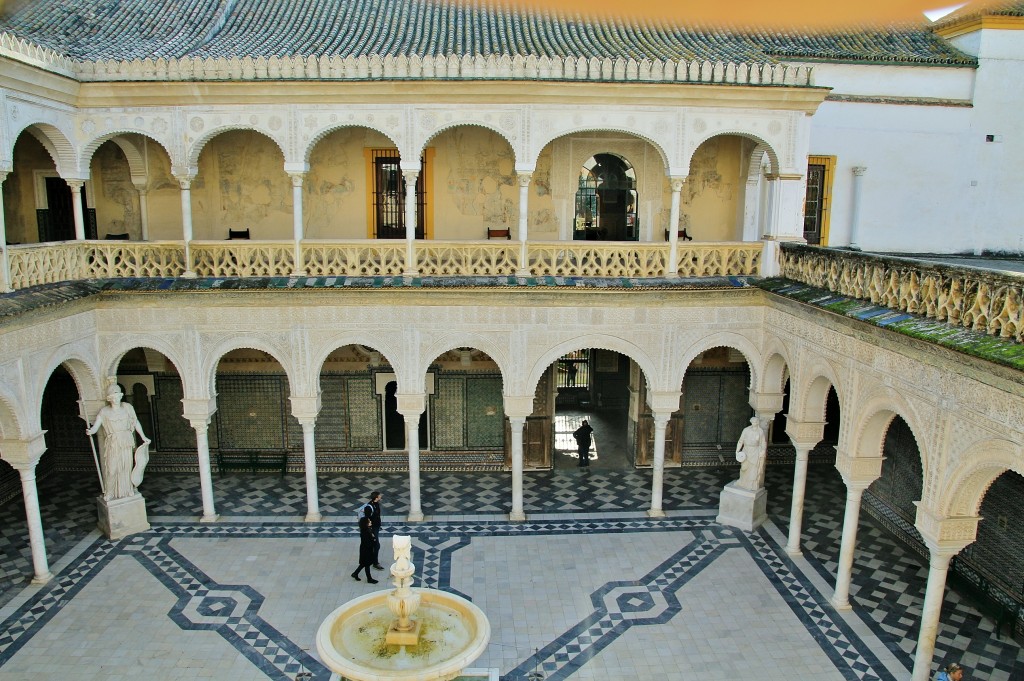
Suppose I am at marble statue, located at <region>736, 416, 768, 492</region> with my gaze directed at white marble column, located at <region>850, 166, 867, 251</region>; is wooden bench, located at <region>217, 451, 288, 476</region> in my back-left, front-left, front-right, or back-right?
back-left

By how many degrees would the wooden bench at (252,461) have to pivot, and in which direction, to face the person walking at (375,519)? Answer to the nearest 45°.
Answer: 0° — it already faces them

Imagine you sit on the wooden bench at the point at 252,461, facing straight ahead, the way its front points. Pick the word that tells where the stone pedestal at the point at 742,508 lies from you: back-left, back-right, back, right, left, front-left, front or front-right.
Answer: front-left

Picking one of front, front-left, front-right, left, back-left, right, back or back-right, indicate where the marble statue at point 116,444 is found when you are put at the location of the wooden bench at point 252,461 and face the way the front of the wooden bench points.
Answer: front-right

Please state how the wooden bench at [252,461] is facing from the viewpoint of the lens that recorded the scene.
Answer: facing the viewer

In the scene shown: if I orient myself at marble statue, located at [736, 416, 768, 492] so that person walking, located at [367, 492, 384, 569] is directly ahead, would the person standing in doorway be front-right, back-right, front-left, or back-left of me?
front-right
